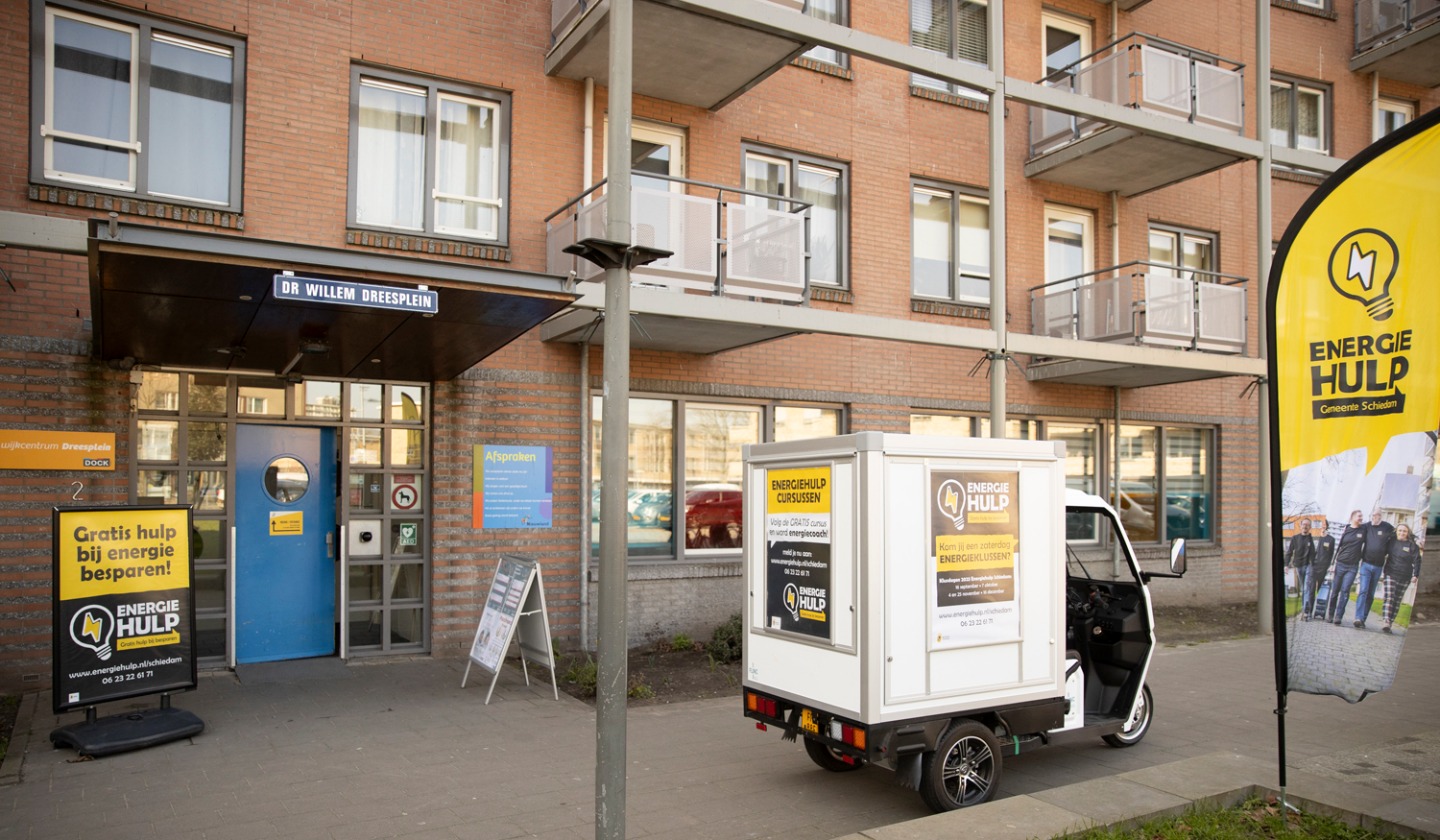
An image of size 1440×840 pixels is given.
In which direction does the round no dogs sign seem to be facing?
toward the camera

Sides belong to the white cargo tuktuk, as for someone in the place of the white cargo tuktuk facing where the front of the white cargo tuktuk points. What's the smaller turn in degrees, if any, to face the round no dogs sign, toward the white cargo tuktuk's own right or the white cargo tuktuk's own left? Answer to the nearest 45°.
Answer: approximately 90° to the white cargo tuktuk's own left

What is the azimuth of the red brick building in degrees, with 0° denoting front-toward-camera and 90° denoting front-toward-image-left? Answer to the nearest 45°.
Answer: approximately 315°

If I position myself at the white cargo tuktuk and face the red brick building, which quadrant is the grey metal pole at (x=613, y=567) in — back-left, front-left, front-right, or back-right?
back-left

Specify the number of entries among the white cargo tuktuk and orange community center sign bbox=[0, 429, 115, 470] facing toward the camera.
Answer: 1

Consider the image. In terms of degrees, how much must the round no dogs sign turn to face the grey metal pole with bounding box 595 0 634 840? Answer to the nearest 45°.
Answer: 0° — it already faces it

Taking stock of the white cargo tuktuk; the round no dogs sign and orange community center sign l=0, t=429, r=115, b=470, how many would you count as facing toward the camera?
2

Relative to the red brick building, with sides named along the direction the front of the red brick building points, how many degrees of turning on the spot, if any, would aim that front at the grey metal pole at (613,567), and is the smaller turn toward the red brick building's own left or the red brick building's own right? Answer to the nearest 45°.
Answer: approximately 45° to the red brick building's own right

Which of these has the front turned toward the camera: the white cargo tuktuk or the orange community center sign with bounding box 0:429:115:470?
the orange community center sign

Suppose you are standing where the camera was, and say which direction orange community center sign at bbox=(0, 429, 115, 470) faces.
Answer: facing the viewer

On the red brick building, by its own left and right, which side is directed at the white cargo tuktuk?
front

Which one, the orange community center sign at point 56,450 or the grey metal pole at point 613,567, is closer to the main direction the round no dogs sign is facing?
the grey metal pole
